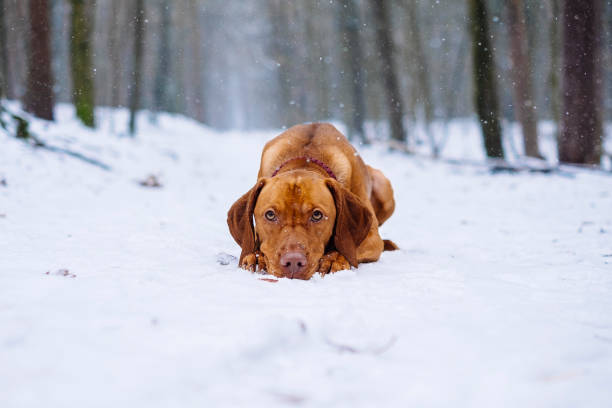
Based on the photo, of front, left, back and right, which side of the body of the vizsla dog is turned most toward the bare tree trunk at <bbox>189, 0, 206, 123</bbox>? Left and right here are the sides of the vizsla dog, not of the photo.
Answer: back

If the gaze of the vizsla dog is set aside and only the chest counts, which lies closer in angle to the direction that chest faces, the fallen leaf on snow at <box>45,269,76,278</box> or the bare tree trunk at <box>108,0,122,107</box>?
the fallen leaf on snow

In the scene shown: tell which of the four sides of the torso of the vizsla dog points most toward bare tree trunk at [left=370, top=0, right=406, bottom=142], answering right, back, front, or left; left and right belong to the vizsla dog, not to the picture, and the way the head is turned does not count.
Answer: back

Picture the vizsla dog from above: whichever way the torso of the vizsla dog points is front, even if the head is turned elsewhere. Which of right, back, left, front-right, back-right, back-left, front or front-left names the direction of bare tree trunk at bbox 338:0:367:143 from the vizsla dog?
back

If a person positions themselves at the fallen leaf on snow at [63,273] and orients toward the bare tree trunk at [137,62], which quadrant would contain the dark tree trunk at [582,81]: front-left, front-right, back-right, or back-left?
front-right

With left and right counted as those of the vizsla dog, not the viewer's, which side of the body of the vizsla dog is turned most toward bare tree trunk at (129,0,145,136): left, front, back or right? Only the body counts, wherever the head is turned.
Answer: back

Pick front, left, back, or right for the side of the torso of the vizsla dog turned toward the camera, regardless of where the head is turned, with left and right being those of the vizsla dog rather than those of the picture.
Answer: front

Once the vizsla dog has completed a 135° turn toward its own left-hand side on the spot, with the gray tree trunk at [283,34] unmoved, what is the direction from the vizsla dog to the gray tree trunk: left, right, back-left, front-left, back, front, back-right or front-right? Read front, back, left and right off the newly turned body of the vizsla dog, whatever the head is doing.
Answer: front-left

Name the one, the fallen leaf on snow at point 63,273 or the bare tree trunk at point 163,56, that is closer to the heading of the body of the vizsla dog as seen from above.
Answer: the fallen leaf on snow

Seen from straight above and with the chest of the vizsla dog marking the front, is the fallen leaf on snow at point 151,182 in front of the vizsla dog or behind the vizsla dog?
behind

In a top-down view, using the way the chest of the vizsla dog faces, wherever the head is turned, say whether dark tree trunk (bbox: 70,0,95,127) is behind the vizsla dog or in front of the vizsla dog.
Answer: behind
